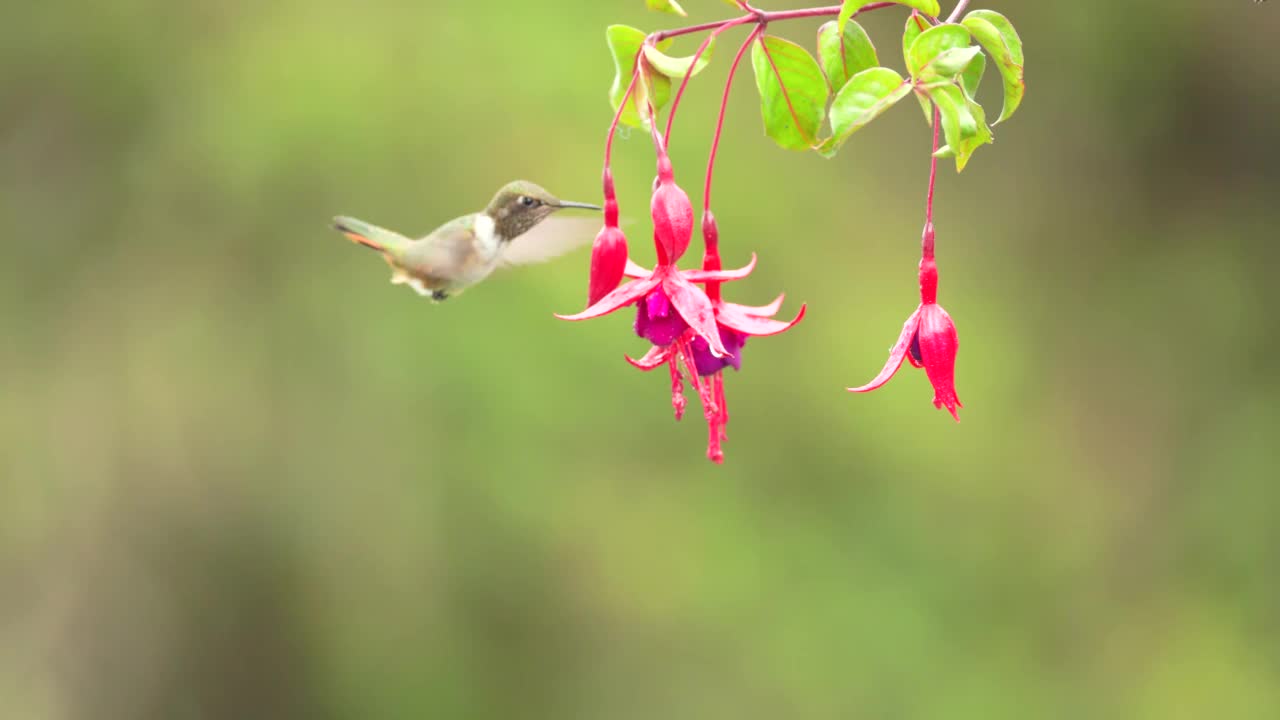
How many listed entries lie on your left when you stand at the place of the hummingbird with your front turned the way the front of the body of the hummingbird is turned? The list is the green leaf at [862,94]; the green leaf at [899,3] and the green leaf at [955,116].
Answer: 0

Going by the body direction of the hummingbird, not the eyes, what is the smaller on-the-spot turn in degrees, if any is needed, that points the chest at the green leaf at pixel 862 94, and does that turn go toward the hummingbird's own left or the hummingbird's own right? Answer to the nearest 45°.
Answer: approximately 45° to the hummingbird's own right

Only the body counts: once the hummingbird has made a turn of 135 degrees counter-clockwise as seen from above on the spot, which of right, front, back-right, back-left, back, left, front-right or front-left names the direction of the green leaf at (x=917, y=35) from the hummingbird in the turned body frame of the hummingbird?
back

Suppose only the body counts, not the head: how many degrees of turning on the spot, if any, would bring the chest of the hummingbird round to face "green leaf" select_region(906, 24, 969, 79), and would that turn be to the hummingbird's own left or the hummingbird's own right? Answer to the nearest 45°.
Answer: approximately 45° to the hummingbird's own right

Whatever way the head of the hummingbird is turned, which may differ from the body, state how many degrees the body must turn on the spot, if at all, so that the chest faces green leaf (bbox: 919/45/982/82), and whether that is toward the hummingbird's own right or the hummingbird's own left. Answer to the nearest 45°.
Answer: approximately 45° to the hummingbird's own right

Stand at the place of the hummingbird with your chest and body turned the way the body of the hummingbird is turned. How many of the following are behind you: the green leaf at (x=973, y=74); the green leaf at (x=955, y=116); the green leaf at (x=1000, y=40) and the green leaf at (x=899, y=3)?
0

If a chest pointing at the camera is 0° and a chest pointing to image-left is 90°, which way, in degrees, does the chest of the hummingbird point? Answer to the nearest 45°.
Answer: approximately 270°

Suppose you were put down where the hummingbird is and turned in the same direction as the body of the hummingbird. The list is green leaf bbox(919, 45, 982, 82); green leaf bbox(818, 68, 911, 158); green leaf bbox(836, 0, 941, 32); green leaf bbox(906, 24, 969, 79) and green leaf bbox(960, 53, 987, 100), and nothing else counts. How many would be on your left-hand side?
0

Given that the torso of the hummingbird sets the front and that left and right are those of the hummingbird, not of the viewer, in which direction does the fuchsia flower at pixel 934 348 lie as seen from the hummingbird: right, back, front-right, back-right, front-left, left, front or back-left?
front-right
